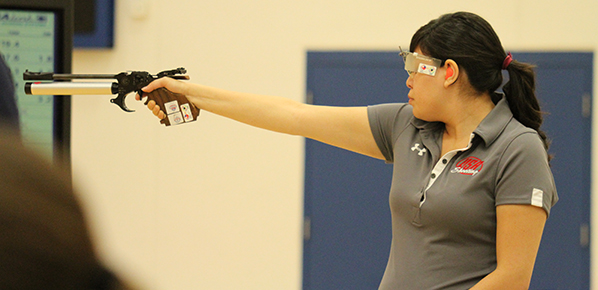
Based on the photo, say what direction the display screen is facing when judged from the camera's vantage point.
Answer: facing the viewer

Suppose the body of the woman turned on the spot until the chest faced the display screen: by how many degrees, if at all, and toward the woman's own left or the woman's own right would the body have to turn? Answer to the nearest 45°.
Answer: approximately 45° to the woman's own right

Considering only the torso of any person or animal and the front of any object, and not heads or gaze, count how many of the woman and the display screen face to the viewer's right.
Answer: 0

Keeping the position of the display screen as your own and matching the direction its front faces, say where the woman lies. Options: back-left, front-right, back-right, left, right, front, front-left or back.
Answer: front-left

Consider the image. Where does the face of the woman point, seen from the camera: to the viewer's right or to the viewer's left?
to the viewer's left

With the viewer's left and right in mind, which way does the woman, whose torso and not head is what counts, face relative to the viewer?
facing the viewer and to the left of the viewer
